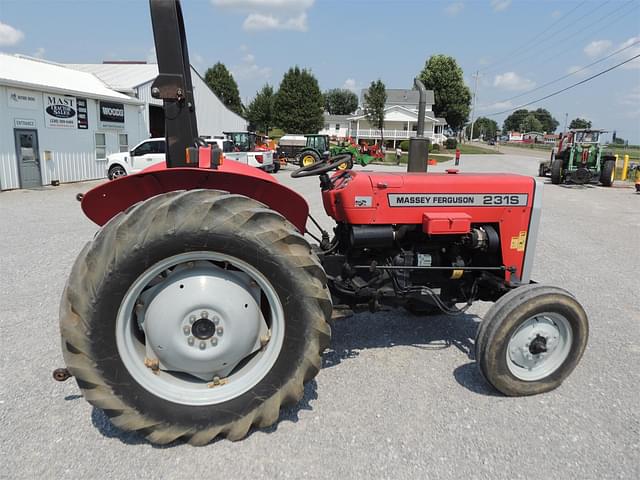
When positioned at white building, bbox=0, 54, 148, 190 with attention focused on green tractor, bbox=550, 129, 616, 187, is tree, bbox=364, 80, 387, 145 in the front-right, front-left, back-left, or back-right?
front-left

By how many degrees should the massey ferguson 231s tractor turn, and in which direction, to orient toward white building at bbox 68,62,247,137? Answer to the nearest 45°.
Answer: approximately 90° to its left

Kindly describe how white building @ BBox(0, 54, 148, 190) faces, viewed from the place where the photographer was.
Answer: facing the viewer and to the right of the viewer

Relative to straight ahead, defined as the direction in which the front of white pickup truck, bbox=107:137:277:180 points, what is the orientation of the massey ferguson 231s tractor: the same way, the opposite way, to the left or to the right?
the opposite way

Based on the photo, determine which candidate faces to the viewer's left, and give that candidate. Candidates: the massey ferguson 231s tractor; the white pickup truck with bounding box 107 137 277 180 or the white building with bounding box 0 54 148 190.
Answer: the white pickup truck

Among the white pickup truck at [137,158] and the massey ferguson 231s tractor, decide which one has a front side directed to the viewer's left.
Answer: the white pickup truck

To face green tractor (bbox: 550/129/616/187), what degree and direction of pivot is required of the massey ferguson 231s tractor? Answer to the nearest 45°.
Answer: approximately 45° to its left

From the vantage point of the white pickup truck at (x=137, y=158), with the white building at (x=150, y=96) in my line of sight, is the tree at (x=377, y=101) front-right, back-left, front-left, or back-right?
front-right

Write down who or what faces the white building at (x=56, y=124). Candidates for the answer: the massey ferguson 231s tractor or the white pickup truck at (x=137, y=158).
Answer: the white pickup truck

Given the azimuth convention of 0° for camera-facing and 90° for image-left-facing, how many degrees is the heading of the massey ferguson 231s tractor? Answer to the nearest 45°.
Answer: approximately 270°

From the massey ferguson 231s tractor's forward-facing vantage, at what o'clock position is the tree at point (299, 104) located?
The tree is roughly at 9 o'clock from the massey ferguson 231s tractor.

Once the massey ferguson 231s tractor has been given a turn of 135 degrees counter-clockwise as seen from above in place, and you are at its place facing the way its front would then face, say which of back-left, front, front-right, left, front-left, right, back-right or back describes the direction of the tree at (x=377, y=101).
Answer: front-right

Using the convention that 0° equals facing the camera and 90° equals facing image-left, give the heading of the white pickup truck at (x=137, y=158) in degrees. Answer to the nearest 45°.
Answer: approximately 90°

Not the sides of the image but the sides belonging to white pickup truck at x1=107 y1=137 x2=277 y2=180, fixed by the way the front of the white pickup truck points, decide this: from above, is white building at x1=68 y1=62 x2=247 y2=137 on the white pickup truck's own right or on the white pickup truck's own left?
on the white pickup truck's own right

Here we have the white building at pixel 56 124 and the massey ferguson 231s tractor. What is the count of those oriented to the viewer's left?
0

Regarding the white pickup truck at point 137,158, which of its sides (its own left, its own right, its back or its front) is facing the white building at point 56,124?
front

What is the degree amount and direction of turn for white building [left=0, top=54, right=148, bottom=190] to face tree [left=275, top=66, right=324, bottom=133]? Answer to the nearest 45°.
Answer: approximately 90° to its left

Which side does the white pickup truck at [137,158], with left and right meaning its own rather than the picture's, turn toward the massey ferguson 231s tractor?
left
